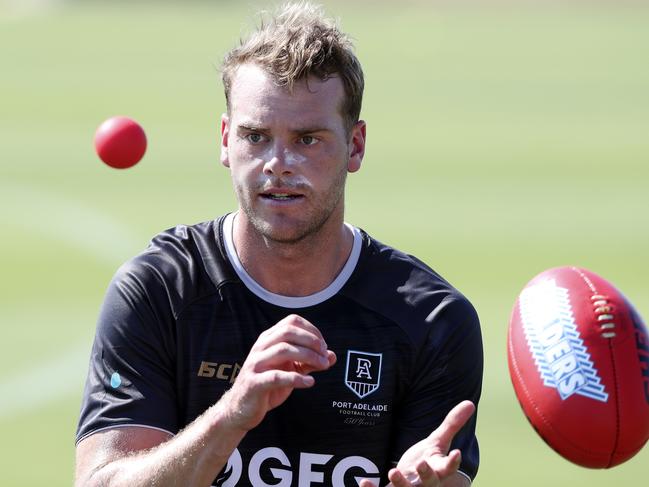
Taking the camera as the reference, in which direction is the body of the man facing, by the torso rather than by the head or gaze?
toward the camera

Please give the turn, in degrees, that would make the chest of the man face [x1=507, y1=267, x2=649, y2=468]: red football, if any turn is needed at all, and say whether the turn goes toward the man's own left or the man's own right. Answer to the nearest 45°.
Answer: approximately 90° to the man's own left

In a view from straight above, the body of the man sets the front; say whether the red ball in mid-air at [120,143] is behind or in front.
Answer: behind
